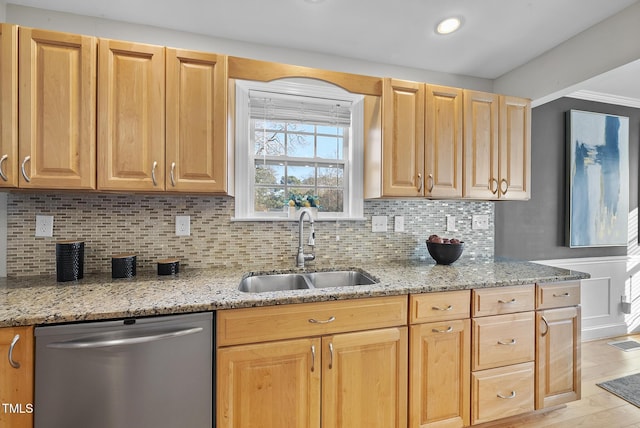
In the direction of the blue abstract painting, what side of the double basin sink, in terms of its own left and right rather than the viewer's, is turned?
left

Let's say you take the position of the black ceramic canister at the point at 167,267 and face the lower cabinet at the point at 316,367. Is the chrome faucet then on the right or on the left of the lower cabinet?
left

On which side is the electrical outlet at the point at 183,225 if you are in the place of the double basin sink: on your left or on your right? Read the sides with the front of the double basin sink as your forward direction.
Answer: on your right

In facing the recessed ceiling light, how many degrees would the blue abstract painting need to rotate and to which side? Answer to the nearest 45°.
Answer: approximately 45° to its right

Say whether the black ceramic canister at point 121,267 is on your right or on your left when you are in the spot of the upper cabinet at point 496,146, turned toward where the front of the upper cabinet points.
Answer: on your right

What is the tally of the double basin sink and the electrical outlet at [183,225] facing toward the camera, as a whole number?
2

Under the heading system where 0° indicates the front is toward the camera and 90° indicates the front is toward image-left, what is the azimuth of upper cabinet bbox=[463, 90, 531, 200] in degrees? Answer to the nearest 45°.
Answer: approximately 315°

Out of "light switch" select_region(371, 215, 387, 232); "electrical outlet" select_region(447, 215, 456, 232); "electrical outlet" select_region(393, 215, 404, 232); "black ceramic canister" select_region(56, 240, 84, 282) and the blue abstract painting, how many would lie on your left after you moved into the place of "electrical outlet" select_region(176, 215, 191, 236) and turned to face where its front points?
4
